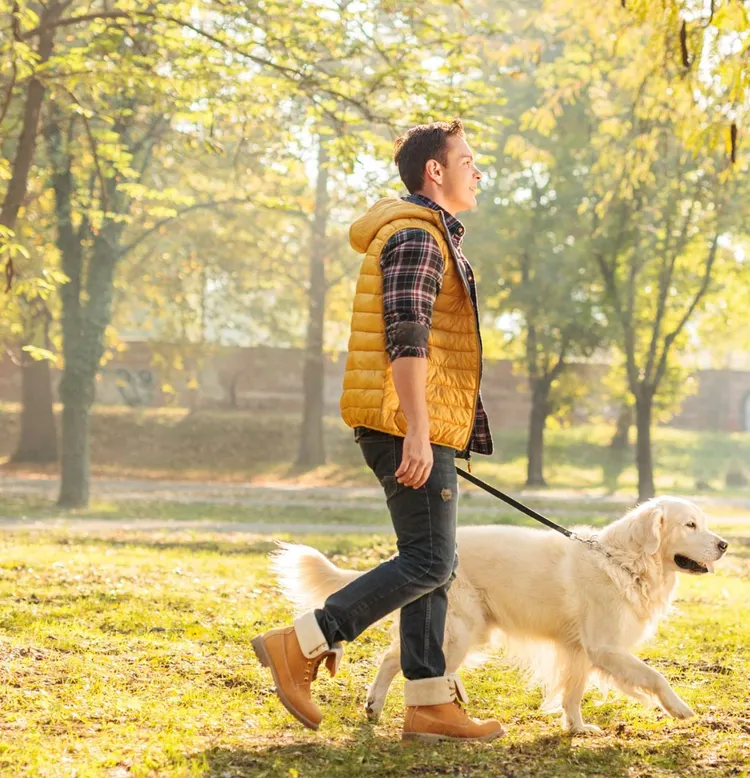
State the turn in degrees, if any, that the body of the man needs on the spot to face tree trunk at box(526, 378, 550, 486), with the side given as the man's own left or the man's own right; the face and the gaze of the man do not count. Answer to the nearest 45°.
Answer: approximately 90° to the man's own left

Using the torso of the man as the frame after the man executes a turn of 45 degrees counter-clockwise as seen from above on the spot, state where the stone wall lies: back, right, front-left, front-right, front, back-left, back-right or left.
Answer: front-left

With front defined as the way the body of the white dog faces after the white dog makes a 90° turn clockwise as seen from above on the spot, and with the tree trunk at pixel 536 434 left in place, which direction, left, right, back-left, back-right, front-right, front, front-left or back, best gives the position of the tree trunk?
back

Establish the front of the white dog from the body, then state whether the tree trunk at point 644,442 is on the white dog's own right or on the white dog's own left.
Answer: on the white dog's own left

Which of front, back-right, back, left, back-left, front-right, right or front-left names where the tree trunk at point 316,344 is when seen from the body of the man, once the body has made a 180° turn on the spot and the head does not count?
right

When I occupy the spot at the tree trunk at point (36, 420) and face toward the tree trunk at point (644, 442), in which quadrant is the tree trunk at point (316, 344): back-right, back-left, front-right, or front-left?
front-left

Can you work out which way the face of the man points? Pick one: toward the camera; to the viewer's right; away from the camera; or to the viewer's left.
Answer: to the viewer's right

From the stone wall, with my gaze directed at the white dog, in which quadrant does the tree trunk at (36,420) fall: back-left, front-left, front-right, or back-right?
front-right

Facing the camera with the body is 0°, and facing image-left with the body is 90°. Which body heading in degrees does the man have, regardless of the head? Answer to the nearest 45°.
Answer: approximately 270°

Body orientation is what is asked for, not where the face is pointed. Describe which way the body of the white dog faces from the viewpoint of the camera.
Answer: to the viewer's right

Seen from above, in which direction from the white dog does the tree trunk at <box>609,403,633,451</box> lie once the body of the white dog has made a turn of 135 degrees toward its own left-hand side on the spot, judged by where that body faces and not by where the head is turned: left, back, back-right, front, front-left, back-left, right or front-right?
front-right

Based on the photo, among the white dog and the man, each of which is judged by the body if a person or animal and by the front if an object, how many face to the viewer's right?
2

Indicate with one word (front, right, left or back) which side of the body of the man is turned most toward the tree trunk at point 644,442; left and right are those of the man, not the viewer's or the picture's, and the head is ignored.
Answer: left
